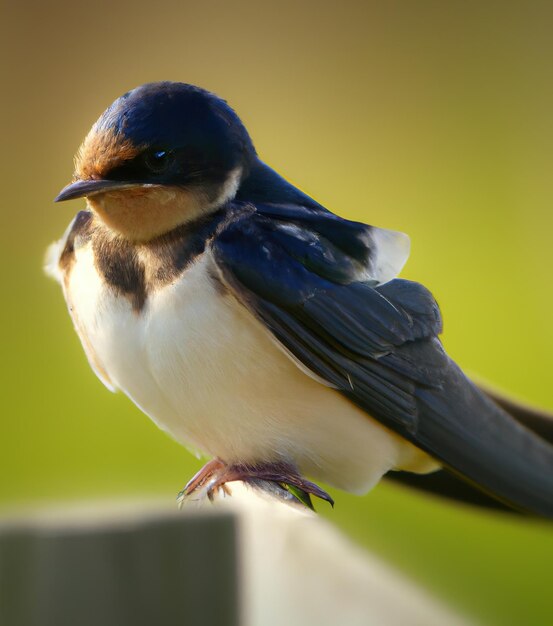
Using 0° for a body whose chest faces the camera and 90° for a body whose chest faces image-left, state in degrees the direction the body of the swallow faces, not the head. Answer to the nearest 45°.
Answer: approximately 45°
